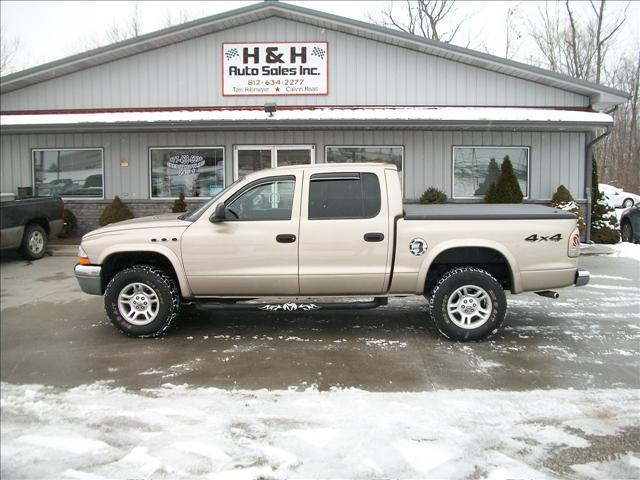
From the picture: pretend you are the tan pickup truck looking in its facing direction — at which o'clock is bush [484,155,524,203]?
The bush is roughly at 4 o'clock from the tan pickup truck.

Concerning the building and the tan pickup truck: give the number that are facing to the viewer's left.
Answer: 1

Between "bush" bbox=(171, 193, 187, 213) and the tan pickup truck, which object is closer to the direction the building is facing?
the tan pickup truck

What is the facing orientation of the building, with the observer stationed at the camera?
facing the viewer

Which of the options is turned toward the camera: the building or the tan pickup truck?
the building

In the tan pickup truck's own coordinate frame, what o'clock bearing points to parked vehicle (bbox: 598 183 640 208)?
The parked vehicle is roughly at 4 o'clock from the tan pickup truck.

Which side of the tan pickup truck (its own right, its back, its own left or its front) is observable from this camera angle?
left

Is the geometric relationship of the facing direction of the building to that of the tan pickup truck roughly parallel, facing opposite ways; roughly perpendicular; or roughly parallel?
roughly perpendicular

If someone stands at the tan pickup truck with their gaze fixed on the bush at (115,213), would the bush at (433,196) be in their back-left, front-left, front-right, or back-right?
front-right

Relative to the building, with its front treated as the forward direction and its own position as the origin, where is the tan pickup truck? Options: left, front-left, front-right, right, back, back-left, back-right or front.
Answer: front
